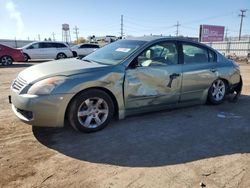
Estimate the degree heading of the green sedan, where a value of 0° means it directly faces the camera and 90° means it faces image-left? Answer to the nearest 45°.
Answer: approximately 45°

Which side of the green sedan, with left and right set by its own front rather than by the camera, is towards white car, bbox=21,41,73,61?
right

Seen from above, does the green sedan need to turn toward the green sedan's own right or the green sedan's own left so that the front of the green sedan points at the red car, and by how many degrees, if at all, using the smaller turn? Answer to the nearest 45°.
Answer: approximately 90° to the green sedan's own right

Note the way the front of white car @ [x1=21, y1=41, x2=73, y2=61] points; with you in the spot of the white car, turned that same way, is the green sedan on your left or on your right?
on your left

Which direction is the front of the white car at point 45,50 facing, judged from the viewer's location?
facing to the left of the viewer

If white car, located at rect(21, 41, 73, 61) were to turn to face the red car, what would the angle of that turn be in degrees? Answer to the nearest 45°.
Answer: approximately 45° to its left

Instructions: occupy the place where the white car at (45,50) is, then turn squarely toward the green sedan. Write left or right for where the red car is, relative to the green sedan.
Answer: right

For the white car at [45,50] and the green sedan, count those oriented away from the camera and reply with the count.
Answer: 0
